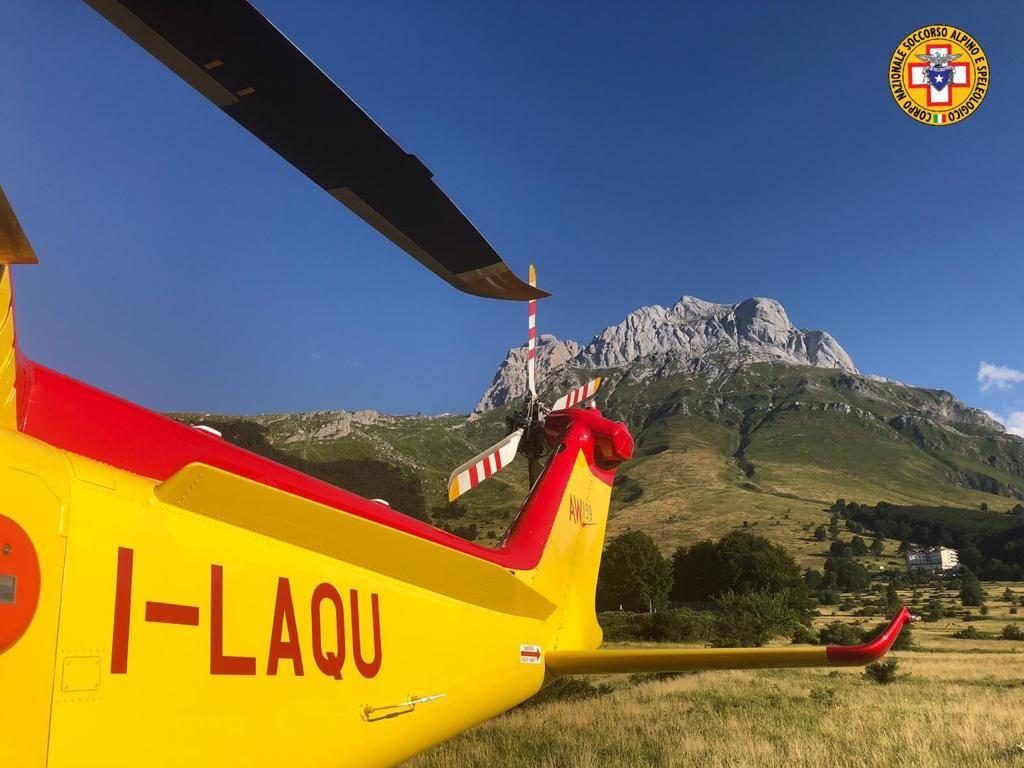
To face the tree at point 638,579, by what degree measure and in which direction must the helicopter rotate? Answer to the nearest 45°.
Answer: approximately 135° to its right

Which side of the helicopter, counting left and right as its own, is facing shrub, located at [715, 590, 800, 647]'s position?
back

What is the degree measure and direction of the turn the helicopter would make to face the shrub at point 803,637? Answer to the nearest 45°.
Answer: approximately 180°

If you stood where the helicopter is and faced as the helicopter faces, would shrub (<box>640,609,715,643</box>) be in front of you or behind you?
behind

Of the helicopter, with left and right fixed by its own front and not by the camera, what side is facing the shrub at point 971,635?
back

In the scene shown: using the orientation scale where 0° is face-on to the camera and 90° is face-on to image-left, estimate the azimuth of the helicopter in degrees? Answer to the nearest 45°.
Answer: approximately 45°

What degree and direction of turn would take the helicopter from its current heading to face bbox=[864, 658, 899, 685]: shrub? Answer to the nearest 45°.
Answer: approximately 180°

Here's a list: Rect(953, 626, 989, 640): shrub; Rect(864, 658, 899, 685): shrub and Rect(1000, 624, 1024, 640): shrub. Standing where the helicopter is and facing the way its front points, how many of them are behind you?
3

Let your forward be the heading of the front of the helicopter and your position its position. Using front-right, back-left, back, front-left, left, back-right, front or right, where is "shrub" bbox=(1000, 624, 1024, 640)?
back
